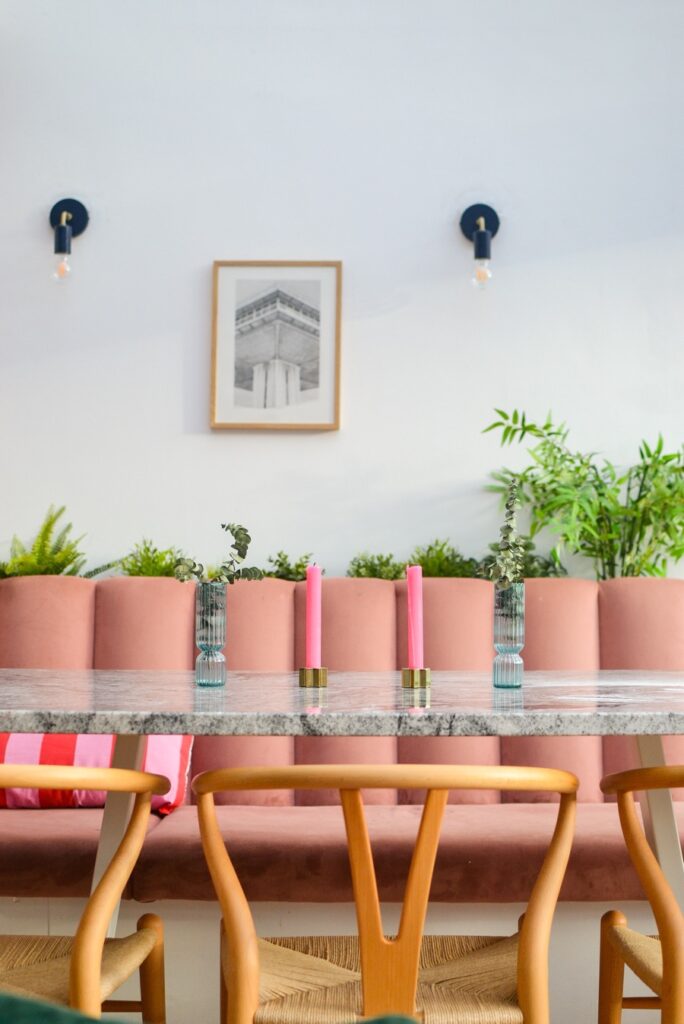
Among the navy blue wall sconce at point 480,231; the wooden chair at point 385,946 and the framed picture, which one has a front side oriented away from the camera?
the wooden chair

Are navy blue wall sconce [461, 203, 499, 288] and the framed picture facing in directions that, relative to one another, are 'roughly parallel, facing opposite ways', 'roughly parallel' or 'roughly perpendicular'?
roughly parallel

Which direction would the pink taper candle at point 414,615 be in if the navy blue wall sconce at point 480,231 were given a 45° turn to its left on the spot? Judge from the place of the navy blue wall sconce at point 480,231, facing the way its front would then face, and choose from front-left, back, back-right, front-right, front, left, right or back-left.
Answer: front-right

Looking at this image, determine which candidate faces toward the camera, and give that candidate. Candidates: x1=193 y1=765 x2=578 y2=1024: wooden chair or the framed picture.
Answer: the framed picture

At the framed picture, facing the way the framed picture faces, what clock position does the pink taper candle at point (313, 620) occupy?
The pink taper candle is roughly at 12 o'clock from the framed picture.

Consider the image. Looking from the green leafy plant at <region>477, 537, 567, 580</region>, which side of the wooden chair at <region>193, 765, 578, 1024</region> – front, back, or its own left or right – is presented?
front

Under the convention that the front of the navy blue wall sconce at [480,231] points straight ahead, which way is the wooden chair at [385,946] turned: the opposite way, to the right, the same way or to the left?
the opposite way

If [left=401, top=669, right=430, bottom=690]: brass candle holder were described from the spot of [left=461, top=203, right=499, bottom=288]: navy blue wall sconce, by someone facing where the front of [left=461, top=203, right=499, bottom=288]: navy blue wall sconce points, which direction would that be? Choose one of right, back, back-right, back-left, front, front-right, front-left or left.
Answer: front

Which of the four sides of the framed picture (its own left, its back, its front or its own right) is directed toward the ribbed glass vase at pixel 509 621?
front

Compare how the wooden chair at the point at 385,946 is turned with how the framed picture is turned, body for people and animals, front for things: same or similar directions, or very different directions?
very different directions

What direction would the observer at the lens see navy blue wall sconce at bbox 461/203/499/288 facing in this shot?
facing the viewer

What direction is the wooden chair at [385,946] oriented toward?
away from the camera

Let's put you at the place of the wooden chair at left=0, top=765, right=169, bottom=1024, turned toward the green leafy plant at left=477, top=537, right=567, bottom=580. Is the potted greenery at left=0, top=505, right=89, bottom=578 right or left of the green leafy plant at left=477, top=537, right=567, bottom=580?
left

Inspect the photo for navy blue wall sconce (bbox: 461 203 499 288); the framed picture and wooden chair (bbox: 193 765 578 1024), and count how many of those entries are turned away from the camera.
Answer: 1

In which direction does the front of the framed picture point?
toward the camera
